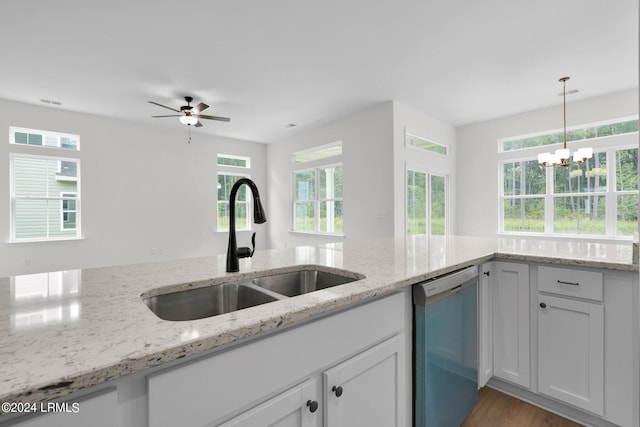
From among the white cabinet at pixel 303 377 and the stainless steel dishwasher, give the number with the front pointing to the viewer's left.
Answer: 0

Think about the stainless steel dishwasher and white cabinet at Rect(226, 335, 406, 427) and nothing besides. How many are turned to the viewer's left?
0

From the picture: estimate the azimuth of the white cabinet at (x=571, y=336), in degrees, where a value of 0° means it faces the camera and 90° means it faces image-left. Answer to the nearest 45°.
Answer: approximately 45°

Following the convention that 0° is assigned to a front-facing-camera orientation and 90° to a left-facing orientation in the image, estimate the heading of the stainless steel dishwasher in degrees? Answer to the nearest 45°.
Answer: approximately 315°

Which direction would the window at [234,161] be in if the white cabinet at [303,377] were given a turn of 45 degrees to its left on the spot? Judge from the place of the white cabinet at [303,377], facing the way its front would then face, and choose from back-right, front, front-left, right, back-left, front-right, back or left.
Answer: left

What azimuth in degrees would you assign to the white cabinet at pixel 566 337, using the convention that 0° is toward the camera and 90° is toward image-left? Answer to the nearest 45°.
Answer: approximately 45°

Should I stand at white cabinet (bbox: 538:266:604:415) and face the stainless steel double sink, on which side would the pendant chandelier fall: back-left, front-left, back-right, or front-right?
back-right

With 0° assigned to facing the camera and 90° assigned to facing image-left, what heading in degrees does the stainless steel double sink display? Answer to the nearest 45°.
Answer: approximately 315°

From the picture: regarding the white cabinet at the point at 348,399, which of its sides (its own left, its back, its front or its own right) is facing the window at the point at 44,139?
back

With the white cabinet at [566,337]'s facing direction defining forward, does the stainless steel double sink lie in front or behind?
in front

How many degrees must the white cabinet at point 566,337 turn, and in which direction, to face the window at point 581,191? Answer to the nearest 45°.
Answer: approximately 135° to its right

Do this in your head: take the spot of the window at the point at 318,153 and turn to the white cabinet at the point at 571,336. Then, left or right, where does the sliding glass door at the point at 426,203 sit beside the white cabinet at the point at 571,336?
left
